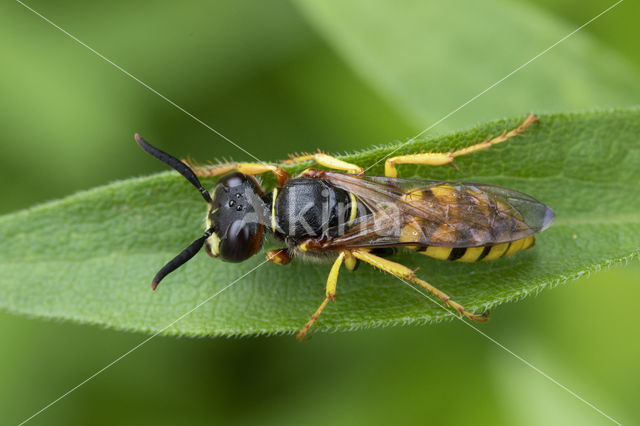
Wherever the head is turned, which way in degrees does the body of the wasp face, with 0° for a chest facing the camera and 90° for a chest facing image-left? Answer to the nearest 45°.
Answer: approximately 90°
